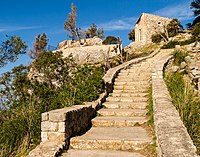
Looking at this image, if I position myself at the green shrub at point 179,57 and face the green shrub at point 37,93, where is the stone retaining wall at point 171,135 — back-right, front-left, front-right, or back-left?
front-left

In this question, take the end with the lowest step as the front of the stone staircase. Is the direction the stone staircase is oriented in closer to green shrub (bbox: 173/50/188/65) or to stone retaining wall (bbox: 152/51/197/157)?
the stone retaining wall

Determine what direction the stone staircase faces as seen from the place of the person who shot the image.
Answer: facing the viewer

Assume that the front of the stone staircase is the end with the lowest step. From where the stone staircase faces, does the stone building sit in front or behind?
behind

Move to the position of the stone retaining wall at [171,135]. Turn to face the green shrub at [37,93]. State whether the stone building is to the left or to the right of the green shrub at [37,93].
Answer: right

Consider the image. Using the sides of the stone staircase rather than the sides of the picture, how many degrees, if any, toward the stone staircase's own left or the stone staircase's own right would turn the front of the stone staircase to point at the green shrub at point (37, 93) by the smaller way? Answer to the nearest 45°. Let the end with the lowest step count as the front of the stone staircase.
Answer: approximately 135° to the stone staircase's own right

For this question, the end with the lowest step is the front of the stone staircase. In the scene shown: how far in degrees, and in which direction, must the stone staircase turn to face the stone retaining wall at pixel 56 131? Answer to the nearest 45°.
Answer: approximately 45° to its right

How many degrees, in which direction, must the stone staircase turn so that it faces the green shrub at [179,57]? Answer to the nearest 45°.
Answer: approximately 135° to its left
